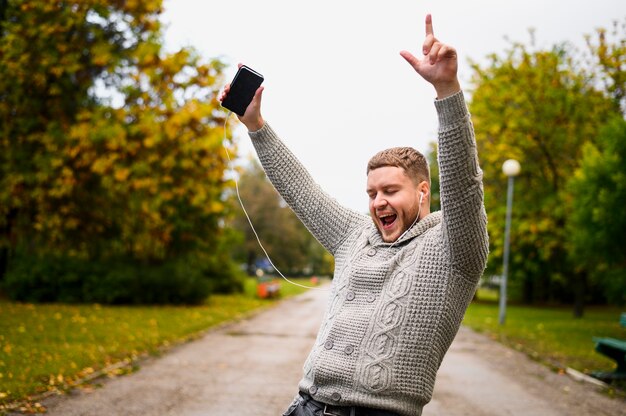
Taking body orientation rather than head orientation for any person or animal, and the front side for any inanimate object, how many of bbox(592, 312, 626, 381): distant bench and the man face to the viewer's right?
0

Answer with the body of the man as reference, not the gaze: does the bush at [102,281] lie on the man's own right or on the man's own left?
on the man's own right

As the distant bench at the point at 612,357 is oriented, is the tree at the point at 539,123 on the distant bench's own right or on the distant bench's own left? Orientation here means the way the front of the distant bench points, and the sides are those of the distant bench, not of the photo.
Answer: on the distant bench's own right

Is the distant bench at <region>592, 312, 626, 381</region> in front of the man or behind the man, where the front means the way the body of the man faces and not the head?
behind

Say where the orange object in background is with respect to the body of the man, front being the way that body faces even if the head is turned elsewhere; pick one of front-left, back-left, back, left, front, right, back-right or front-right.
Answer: back-right

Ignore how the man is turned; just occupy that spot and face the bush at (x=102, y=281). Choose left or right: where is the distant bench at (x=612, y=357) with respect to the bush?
right

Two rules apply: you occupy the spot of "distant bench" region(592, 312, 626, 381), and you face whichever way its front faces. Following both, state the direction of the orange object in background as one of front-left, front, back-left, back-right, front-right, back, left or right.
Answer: front-right

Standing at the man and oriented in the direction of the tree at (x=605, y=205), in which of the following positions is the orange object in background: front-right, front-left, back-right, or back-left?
front-left

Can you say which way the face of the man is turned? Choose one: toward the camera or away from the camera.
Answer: toward the camera

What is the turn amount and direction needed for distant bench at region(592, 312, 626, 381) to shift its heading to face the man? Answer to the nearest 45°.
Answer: approximately 90° to its left

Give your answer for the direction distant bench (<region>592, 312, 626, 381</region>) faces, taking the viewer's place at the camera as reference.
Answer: facing to the left of the viewer

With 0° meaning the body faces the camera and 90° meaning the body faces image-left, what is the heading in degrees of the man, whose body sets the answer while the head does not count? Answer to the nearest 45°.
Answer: approximately 45°
